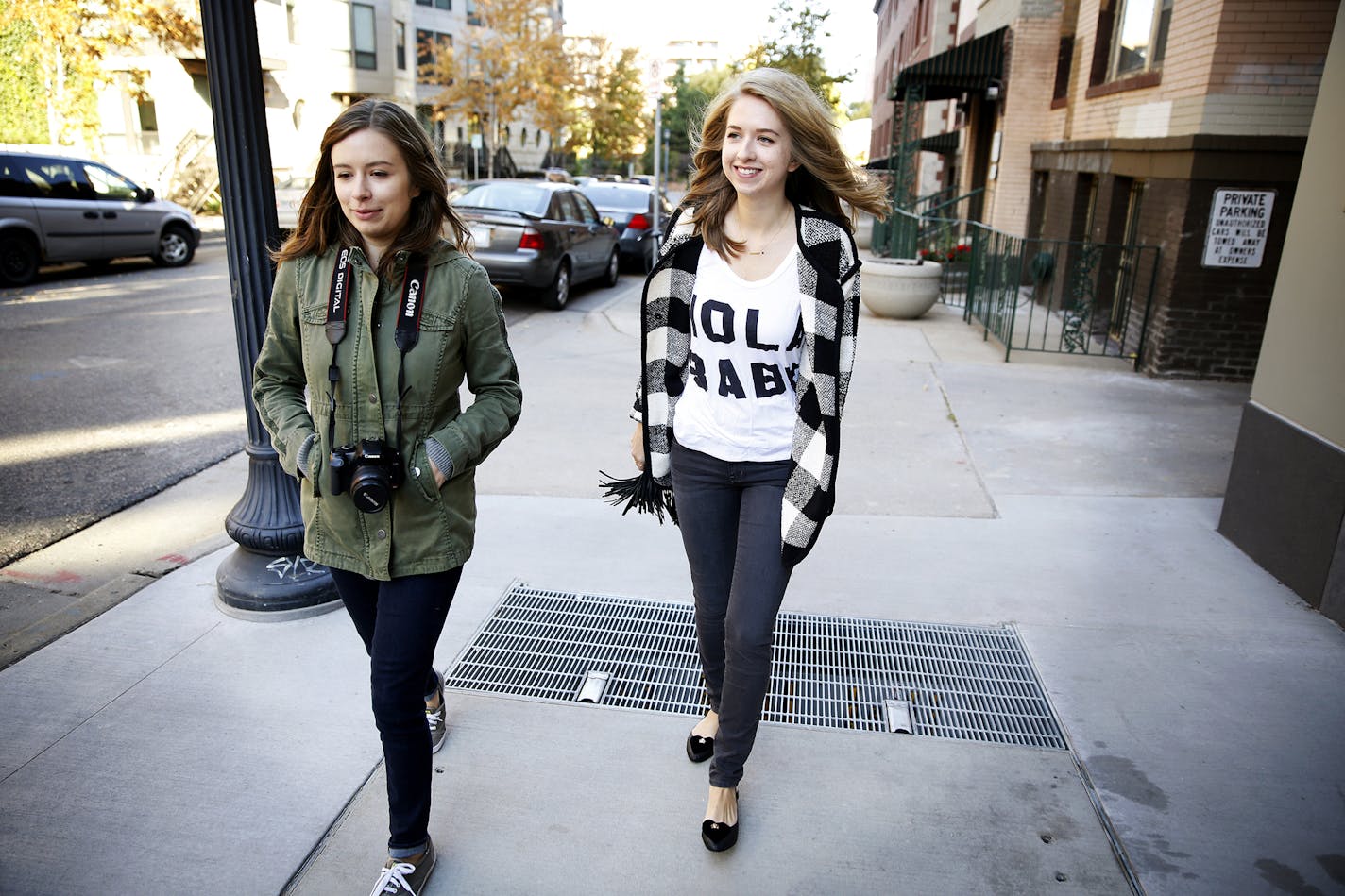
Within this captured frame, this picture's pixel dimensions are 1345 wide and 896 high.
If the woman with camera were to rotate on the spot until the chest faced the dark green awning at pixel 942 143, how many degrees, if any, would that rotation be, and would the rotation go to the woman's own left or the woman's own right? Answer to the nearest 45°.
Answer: approximately 135° to the woman's own left

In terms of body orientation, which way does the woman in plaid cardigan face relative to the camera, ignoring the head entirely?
toward the camera

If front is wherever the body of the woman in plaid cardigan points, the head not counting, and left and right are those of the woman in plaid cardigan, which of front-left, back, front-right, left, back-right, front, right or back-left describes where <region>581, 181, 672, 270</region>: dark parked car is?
back

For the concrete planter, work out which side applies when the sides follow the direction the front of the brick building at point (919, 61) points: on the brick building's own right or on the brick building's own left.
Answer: on the brick building's own left

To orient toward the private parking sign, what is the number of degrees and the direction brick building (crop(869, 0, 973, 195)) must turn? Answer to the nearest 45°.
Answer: approximately 90° to its left

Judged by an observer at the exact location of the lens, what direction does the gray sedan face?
facing away from the viewer and to the right of the viewer

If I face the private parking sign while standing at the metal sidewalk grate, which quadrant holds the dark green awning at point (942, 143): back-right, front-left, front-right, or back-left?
front-left

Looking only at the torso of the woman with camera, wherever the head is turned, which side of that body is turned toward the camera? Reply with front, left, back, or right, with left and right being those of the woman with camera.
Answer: front

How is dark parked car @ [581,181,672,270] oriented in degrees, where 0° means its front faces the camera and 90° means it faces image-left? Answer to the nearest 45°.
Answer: approximately 225°

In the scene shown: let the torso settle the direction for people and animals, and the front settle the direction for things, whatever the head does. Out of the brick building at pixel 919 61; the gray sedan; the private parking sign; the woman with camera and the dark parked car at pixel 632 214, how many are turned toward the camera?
2

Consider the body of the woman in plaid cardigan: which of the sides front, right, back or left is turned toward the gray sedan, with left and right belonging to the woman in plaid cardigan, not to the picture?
back

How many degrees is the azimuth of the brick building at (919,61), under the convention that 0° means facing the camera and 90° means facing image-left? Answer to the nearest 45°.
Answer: approximately 90°

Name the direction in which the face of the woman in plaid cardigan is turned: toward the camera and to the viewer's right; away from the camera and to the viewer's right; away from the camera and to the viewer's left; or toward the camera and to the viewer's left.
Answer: toward the camera and to the viewer's left

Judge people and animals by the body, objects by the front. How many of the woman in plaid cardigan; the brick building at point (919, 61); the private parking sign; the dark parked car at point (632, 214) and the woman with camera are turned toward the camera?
3
